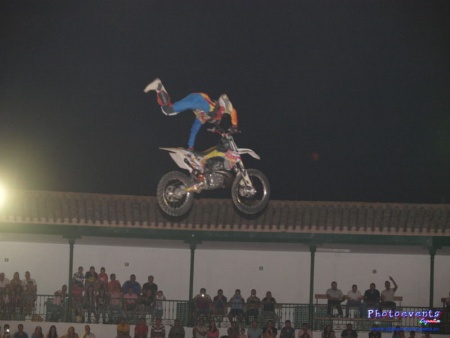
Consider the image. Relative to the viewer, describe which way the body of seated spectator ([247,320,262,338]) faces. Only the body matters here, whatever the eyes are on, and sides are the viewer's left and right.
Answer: facing the viewer

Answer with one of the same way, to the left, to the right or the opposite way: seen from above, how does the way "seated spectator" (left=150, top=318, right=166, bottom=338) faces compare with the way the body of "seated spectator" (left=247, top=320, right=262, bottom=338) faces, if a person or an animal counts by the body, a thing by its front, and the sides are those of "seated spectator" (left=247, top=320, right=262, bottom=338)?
the same way

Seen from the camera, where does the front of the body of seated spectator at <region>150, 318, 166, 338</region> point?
toward the camera

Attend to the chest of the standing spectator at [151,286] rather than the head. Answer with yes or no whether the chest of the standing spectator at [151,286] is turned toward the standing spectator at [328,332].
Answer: no

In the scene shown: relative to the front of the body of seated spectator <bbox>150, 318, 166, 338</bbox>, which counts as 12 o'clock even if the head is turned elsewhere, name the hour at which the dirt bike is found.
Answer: The dirt bike is roughly at 12 o'clock from the seated spectator.

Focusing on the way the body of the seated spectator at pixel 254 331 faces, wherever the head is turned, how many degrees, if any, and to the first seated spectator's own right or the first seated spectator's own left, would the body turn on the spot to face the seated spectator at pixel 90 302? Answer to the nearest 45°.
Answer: approximately 90° to the first seated spectator's own right

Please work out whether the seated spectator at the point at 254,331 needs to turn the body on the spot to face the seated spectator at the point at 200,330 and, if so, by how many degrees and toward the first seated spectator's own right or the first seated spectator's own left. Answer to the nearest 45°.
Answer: approximately 90° to the first seated spectator's own right

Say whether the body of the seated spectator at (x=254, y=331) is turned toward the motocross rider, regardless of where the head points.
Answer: yes

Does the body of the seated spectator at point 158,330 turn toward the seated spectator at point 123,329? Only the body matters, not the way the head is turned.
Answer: no

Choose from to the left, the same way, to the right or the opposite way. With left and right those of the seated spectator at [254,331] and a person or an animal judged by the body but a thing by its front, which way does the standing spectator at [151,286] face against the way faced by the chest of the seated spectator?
the same way
